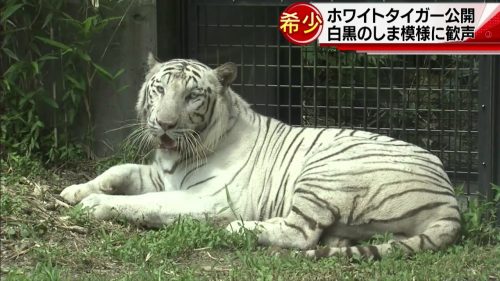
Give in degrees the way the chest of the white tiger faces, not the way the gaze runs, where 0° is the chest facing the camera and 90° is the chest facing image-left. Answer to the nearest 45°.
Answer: approximately 90°

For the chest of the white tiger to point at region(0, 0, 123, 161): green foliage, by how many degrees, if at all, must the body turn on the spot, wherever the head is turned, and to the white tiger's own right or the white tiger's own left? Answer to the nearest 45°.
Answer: approximately 45° to the white tiger's own right

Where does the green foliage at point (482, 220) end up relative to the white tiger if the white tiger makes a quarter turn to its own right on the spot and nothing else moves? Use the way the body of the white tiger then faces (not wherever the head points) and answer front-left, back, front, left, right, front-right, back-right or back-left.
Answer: right

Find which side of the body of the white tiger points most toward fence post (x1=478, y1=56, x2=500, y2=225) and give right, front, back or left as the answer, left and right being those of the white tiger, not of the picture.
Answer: back

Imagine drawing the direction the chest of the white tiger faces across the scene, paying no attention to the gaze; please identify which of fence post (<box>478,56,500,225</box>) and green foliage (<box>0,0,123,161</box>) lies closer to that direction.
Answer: the green foliage
